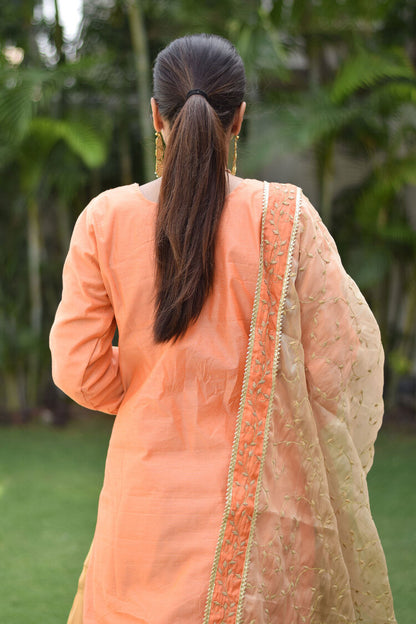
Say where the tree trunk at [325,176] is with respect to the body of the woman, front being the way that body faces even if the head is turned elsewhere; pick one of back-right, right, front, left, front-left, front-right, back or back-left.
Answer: front

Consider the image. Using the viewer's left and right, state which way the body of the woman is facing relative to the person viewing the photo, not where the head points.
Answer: facing away from the viewer

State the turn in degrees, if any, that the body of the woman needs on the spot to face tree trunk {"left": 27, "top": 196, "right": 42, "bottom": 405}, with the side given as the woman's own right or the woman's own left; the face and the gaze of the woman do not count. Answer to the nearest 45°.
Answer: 0° — they already face it

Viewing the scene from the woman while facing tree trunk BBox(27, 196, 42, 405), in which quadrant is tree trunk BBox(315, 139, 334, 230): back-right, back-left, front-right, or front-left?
front-right

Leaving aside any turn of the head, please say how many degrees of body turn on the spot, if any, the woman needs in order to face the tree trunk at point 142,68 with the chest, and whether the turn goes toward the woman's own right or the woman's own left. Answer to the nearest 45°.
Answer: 0° — they already face it

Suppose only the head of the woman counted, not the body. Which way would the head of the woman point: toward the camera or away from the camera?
away from the camera
